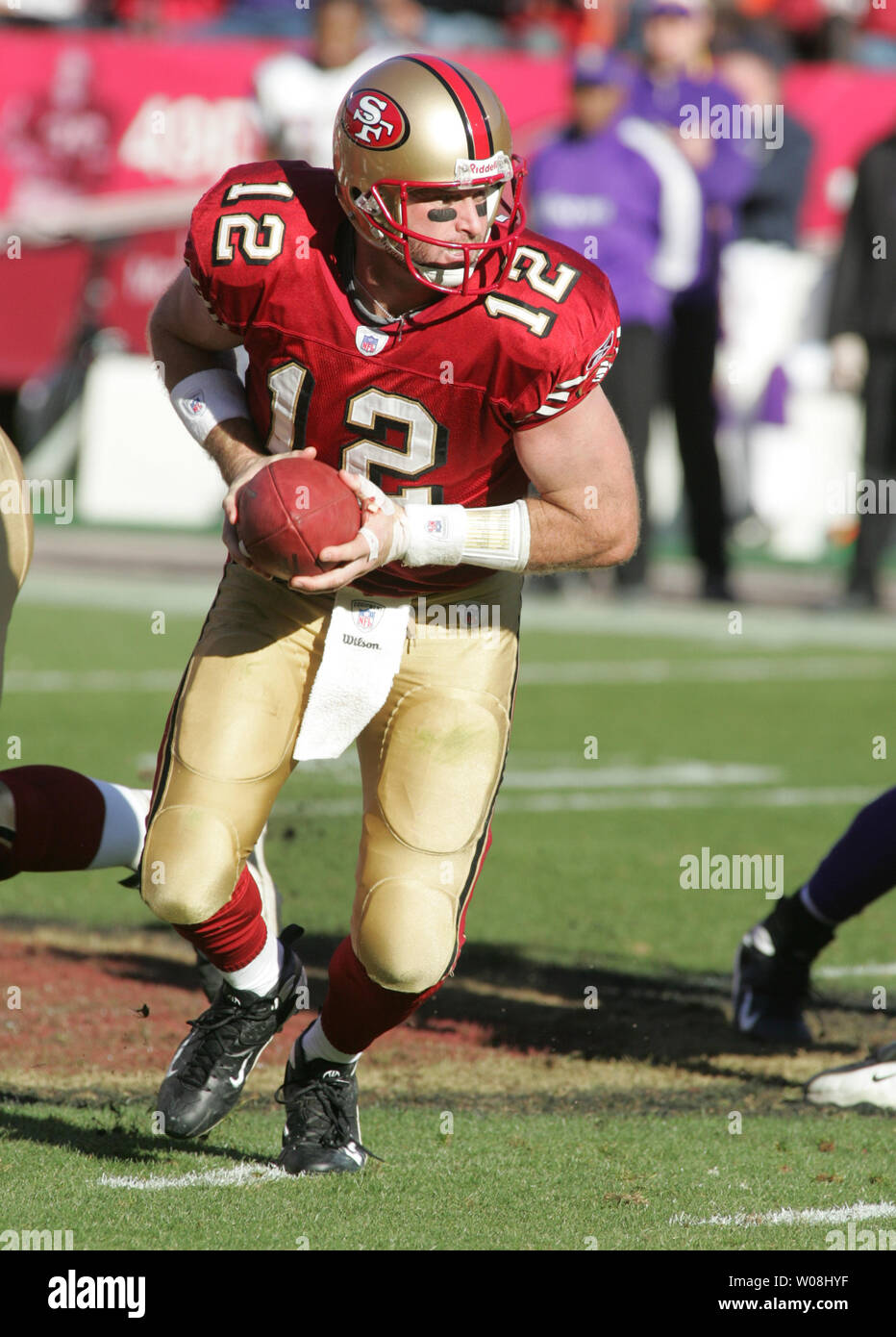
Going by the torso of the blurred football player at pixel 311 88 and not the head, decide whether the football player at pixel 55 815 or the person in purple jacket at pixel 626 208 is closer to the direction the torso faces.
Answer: the football player

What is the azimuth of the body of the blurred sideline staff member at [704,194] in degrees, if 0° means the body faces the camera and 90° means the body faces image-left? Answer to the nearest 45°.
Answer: approximately 45°

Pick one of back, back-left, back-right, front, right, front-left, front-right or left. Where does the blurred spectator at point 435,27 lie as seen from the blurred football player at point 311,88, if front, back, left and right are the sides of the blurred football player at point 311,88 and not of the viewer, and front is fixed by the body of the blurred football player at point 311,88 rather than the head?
back

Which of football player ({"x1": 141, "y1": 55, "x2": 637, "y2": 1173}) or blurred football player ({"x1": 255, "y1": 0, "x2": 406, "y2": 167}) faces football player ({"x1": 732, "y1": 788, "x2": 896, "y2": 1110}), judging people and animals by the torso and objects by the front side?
the blurred football player

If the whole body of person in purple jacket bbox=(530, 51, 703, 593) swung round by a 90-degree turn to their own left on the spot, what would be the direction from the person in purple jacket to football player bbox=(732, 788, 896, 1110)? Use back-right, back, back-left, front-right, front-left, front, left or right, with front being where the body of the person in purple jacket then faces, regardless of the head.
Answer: front-right

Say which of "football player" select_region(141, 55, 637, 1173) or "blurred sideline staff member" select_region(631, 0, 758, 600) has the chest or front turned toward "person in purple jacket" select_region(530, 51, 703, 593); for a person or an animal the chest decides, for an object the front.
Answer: the blurred sideline staff member

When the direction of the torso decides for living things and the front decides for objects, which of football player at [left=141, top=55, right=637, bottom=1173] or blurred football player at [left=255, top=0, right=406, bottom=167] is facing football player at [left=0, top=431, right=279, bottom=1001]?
the blurred football player

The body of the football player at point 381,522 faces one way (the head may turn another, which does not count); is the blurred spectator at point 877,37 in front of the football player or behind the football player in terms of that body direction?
behind
